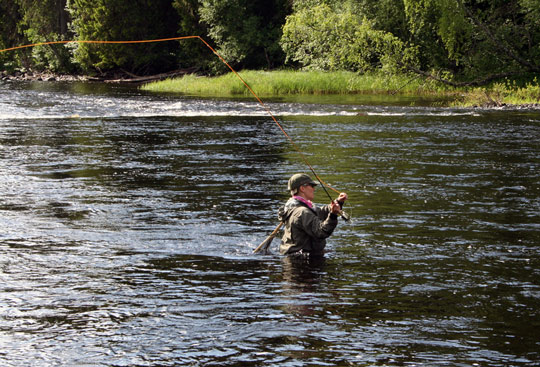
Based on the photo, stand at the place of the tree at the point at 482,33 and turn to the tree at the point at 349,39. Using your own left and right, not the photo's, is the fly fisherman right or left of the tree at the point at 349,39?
left

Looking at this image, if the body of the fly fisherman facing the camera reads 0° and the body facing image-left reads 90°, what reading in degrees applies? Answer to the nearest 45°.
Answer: approximately 270°

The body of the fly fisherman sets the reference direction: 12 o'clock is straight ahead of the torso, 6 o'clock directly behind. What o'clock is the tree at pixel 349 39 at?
The tree is roughly at 9 o'clock from the fly fisherman.

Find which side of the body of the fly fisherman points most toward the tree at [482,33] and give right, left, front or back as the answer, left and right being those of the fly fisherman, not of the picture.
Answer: left

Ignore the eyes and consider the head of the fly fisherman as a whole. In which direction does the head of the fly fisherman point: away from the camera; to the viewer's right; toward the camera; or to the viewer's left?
to the viewer's right
